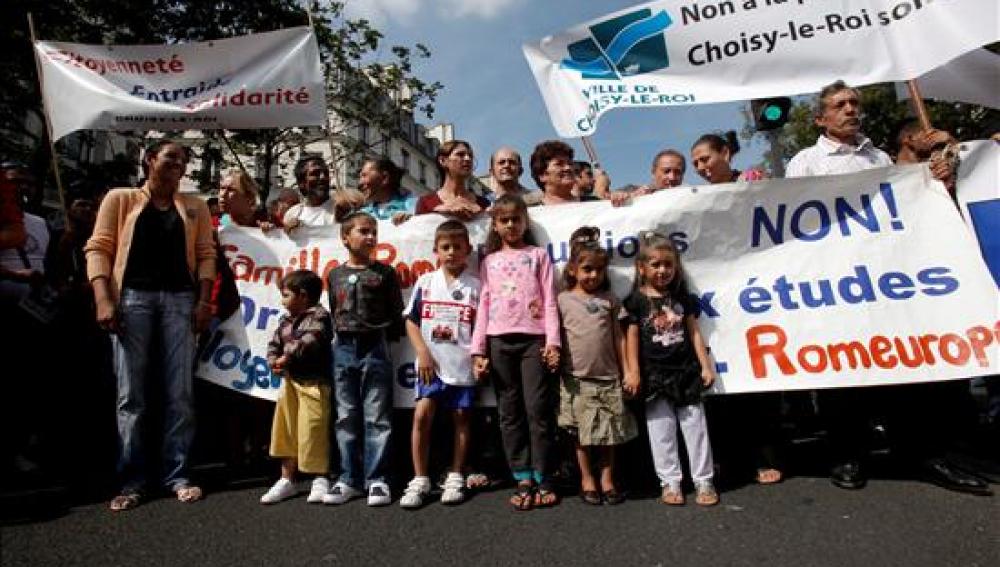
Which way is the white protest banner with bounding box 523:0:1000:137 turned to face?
toward the camera

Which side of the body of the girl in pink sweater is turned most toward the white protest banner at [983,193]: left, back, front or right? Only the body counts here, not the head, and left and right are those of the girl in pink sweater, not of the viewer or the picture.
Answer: left

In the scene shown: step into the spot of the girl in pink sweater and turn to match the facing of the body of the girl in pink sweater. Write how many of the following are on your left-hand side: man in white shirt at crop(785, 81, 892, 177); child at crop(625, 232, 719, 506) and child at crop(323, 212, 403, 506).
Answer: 2

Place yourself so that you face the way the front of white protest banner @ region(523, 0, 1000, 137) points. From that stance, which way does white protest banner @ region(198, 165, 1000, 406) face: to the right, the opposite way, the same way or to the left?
the same way

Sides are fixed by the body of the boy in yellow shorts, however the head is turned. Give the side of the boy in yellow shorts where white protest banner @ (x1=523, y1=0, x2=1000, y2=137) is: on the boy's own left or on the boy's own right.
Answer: on the boy's own left

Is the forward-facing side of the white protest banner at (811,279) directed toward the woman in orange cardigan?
no

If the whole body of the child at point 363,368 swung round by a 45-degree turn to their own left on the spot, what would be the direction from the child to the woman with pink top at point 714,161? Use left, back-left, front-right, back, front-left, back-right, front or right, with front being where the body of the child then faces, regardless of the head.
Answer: front-left

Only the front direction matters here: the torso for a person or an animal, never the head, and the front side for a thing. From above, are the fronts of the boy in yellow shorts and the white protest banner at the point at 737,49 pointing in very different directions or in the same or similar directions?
same or similar directions

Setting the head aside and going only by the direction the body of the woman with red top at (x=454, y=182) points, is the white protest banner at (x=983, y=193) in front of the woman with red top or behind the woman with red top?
in front

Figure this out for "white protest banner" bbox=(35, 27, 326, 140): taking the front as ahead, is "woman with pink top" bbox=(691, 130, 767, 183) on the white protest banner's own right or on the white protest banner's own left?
on the white protest banner's own left

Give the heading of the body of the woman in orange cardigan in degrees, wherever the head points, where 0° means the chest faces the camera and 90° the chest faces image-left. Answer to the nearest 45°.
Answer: approximately 0°

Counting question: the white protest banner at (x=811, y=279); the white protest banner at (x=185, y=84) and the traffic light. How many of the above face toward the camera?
3

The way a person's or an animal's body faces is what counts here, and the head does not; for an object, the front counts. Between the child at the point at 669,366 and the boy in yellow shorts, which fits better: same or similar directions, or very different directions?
same or similar directions

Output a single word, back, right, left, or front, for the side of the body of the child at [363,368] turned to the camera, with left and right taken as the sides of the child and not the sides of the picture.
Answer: front

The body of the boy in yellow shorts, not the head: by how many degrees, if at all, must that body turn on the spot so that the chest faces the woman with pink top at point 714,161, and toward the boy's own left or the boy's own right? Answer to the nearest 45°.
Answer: approximately 135° to the boy's own left

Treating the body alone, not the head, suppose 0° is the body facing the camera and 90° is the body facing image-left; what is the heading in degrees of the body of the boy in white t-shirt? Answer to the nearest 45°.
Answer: approximately 0°

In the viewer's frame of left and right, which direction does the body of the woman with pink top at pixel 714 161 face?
facing the viewer and to the left of the viewer

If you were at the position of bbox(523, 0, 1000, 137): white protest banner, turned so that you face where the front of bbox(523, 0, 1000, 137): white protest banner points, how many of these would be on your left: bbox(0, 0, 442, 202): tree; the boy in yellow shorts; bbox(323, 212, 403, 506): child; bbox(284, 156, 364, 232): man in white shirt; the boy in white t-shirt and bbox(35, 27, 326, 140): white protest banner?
0

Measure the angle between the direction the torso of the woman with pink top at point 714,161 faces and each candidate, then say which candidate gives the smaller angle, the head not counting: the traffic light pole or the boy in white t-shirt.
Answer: the boy in white t-shirt

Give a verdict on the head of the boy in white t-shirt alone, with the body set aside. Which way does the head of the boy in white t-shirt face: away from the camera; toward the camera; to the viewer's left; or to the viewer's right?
toward the camera
